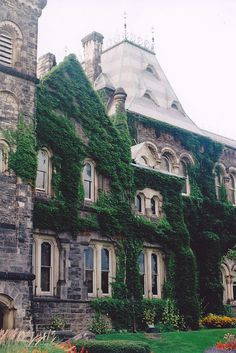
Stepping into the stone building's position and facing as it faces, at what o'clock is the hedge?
The hedge is roughly at 1 o'clock from the stone building.

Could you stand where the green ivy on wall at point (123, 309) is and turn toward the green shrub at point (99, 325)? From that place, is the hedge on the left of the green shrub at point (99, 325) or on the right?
left

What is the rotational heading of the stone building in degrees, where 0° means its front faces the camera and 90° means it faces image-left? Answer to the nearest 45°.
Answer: approximately 315°
